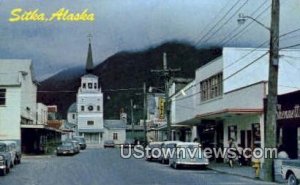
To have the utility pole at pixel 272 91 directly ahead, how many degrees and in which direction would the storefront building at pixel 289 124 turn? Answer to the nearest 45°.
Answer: approximately 45° to its left

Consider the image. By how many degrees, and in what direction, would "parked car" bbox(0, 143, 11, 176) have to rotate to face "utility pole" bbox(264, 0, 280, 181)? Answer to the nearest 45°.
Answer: approximately 45° to its left

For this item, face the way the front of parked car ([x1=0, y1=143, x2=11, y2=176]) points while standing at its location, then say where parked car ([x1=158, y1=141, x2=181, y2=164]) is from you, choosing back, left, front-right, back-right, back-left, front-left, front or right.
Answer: back-left

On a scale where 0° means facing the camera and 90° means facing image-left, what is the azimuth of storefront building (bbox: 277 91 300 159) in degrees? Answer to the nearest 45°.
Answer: approximately 45°

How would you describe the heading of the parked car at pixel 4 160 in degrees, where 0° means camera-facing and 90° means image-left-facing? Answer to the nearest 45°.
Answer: approximately 0°

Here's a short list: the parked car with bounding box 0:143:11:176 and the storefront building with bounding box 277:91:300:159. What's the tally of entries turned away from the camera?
0

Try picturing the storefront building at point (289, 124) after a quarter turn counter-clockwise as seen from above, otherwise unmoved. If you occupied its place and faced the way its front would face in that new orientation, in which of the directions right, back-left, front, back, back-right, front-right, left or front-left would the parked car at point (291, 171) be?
front-right
